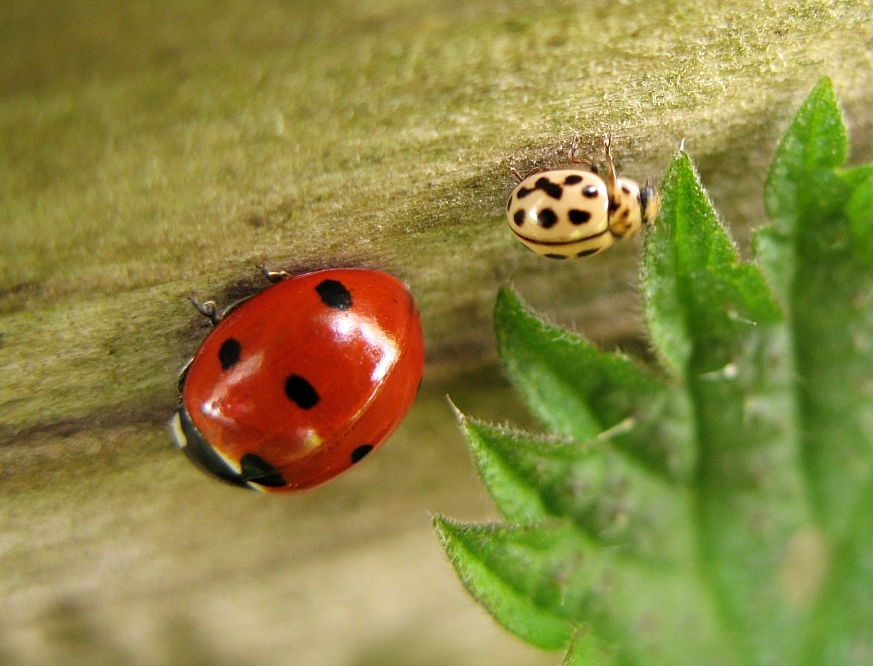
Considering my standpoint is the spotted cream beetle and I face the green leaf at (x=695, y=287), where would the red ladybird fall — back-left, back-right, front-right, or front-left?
back-right

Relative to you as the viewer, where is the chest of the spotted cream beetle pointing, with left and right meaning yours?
facing to the right of the viewer
